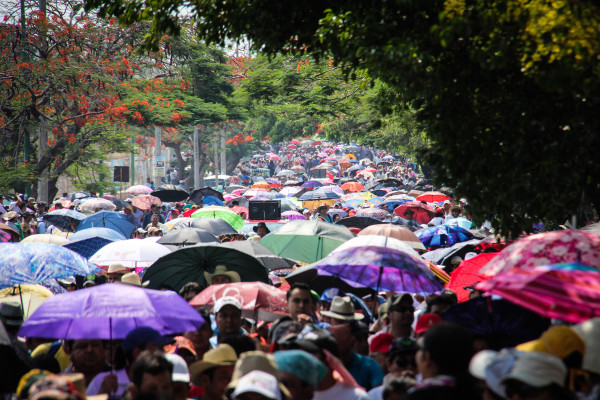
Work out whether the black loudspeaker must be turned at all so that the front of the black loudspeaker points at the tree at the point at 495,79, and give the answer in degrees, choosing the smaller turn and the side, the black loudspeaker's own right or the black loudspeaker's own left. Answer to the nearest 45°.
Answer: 0° — it already faces it

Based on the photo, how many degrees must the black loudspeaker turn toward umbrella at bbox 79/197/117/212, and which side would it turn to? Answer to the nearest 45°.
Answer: approximately 135° to its right

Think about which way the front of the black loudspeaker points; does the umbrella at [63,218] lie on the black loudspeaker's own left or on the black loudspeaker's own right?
on the black loudspeaker's own right

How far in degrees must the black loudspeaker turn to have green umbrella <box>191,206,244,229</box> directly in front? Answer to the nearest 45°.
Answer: approximately 45° to its right

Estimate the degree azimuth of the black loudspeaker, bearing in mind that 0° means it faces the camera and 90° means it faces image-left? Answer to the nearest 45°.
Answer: approximately 0°

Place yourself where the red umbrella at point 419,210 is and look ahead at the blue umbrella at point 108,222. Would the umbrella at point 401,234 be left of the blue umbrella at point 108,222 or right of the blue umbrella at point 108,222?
left
